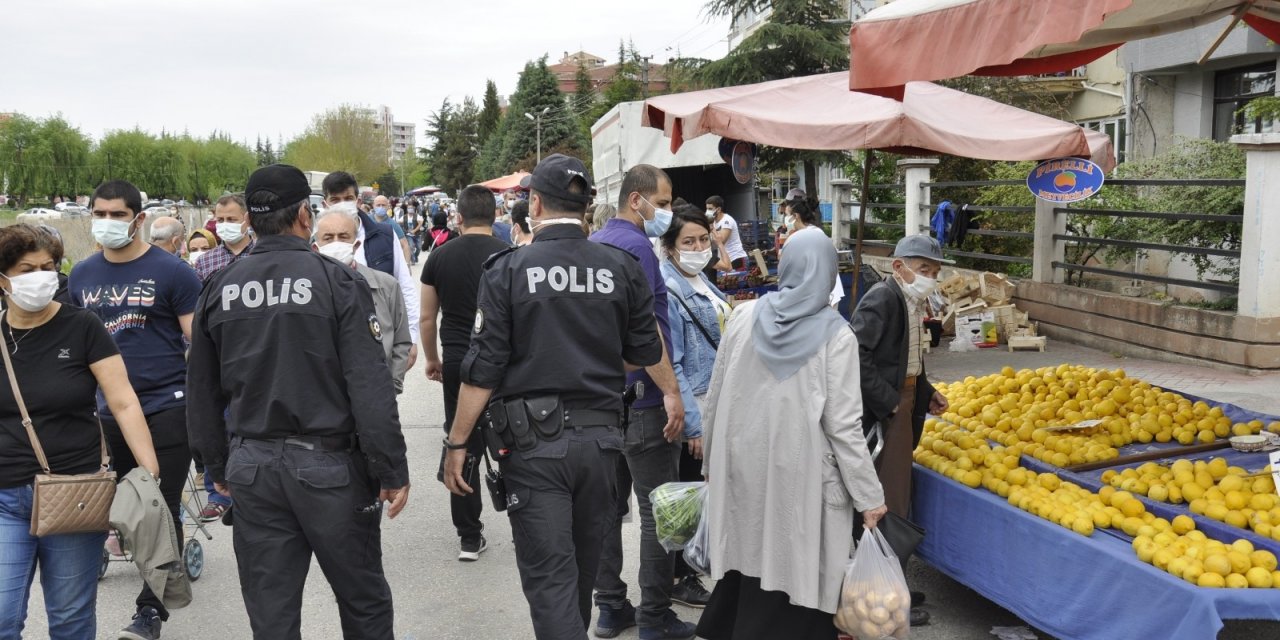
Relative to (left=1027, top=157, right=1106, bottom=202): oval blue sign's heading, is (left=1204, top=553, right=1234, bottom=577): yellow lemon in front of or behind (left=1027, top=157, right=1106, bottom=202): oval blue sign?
in front

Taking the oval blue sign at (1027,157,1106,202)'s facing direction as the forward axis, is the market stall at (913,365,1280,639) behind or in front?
in front

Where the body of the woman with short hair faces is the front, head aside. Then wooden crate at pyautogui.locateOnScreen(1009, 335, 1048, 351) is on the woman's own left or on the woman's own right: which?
on the woman's own left

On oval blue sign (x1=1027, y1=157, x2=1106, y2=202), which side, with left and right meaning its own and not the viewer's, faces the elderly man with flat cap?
front

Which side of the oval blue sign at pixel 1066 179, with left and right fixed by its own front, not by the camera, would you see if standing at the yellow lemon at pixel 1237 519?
front

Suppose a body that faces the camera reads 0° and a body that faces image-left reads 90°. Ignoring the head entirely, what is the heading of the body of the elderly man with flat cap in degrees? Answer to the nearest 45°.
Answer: approximately 315°

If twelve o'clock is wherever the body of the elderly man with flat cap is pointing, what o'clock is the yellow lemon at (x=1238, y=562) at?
The yellow lemon is roughly at 12 o'clock from the elderly man with flat cap.

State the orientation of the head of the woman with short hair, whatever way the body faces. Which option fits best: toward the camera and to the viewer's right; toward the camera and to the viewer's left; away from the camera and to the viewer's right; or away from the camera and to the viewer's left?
toward the camera and to the viewer's right

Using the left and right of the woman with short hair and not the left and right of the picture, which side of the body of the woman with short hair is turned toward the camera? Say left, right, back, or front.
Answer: front

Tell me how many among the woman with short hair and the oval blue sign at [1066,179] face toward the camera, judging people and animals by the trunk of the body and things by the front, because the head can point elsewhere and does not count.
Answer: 2

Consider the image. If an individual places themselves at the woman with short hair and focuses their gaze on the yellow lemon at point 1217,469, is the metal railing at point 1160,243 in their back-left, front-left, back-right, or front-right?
front-left

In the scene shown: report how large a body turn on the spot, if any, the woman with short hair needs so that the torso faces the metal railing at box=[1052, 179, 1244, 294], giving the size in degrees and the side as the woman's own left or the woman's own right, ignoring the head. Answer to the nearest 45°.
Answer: approximately 90° to the woman's own left

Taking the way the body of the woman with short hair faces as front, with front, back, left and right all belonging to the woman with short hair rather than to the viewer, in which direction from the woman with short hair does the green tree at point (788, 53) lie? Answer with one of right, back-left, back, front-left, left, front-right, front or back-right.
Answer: back-left

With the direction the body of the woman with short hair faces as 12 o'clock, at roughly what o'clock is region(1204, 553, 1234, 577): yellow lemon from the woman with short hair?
The yellow lemon is roughly at 10 o'clock from the woman with short hair.

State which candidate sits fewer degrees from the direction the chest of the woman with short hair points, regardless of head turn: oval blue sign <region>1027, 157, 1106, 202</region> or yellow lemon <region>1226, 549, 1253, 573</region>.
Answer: the yellow lemon
